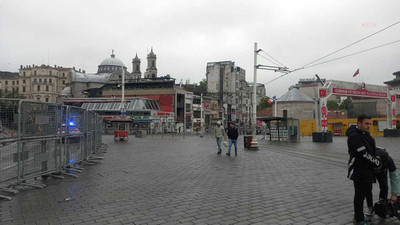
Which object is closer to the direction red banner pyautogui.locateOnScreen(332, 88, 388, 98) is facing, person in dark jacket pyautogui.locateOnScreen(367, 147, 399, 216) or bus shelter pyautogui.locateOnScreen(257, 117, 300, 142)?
the person in dark jacket

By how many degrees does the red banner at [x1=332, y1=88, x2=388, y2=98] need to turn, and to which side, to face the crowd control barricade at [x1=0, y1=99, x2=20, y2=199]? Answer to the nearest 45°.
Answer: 0° — it already faces it

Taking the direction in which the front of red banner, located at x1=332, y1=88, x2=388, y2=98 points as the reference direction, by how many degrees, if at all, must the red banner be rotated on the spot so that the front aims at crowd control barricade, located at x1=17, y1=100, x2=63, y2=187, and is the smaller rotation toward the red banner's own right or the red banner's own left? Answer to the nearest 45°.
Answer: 0° — it already faces it

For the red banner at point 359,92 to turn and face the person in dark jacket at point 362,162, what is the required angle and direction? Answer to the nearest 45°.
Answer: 0° — it already faces them

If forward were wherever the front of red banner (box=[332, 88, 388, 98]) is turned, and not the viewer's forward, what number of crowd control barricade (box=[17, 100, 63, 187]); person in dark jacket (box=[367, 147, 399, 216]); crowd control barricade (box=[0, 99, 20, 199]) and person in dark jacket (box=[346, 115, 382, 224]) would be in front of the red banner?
4

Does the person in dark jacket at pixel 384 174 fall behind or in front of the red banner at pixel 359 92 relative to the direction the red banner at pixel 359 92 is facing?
in front

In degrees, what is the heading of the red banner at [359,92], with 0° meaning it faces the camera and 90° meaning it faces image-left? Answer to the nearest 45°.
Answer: approximately 0°
